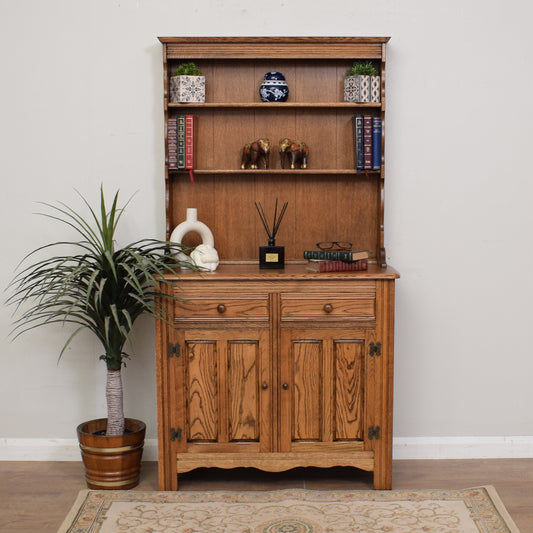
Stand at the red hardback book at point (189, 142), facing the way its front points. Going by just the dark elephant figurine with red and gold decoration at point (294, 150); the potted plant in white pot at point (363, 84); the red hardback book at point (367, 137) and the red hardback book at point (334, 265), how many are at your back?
0

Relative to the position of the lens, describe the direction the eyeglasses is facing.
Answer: facing the viewer

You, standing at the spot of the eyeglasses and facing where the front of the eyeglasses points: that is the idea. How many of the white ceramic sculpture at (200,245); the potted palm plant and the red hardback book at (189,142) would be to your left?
0

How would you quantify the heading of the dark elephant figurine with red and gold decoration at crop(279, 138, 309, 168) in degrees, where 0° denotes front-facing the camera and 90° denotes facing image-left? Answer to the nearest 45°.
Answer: approximately 45°

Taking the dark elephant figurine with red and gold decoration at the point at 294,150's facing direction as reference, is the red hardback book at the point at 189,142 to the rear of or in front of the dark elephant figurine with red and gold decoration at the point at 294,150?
in front

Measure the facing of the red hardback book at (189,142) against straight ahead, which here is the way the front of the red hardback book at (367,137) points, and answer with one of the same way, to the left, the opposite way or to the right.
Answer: the same way
